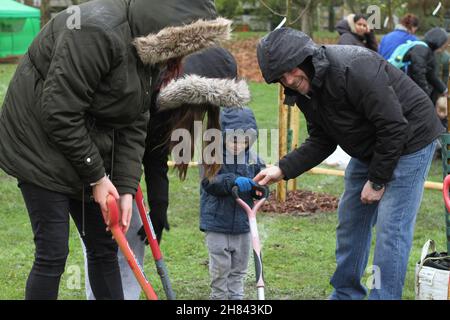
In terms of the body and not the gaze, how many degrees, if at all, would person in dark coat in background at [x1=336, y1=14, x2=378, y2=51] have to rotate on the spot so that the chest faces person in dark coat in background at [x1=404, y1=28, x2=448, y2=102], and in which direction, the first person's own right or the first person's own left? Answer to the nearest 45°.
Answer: approximately 45° to the first person's own left

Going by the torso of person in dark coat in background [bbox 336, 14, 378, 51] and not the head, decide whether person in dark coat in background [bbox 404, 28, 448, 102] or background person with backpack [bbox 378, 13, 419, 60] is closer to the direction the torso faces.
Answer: the person in dark coat in background

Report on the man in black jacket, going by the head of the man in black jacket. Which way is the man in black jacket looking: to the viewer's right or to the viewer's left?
to the viewer's left

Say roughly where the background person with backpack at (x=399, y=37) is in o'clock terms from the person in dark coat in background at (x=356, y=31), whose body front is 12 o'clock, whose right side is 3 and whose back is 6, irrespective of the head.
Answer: The background person with backpack is roughly at 9 o'clock from the person in dark coat in background.

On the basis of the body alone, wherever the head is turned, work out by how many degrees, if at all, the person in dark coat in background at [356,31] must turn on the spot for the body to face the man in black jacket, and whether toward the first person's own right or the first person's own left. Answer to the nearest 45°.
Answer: approximately 45° to the first person's own right

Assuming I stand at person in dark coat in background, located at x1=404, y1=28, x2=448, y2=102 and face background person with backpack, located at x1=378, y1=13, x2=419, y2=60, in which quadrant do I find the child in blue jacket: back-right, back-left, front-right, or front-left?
back-left

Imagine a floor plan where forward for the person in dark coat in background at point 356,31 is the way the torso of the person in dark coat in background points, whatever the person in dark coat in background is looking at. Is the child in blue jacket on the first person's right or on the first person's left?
on the first person's right

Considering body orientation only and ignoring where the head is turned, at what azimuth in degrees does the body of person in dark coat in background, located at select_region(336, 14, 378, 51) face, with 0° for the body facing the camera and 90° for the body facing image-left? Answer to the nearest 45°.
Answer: approximately 315°

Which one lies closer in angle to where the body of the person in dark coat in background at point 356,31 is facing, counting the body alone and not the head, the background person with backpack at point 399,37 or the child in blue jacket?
the child in blue jacket
